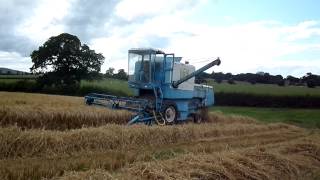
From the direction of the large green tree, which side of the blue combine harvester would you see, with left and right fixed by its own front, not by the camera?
right

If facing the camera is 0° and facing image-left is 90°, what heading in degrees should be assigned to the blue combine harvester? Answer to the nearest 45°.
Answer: approximately 45°
